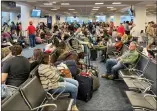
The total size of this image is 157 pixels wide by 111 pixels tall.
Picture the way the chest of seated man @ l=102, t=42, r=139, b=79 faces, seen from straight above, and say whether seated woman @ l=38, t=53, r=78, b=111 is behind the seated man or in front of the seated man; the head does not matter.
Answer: in front

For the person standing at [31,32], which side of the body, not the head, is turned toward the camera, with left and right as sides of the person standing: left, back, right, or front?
back

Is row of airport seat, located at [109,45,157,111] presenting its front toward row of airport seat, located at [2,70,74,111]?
yes

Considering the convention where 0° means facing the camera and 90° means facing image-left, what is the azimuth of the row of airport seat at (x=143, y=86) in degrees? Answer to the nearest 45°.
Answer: approximately 45°

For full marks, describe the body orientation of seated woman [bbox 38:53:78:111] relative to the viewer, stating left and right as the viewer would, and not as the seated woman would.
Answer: facing to the right of the viewer

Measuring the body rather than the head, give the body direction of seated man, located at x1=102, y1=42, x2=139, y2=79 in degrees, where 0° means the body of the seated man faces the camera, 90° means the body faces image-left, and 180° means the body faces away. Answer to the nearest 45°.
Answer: approximately 45°

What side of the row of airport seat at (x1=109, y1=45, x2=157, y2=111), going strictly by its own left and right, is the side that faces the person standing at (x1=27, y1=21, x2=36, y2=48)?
right

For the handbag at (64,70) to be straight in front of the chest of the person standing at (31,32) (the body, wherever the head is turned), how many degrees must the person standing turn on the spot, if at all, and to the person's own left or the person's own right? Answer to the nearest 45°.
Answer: approximately 180°
